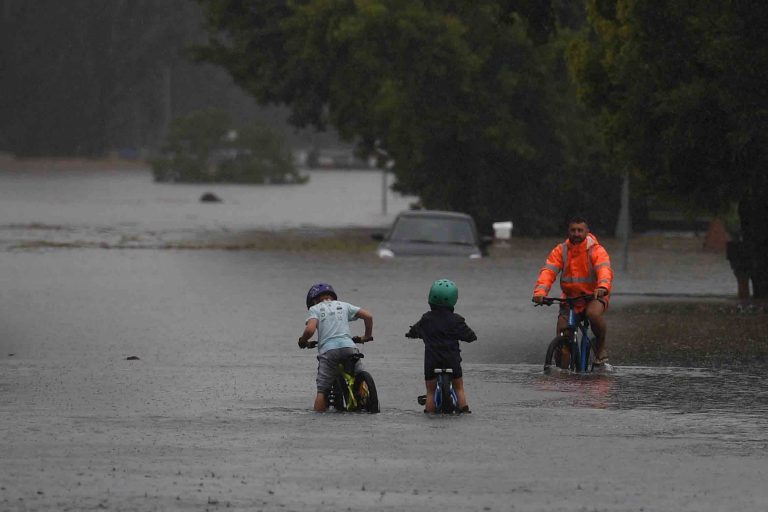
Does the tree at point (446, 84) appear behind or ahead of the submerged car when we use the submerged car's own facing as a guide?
behind

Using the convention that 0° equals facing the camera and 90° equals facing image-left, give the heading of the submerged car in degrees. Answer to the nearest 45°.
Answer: approximately 0°

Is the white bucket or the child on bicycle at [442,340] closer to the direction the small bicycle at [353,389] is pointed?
the white bucket

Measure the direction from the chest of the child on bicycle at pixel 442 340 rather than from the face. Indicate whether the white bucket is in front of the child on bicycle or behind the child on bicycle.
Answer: in front

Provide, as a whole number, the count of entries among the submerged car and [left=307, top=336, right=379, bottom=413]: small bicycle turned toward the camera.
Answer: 1

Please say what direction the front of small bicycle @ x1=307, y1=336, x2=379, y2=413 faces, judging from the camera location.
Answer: facing away from the viewer and to the left of the viewer

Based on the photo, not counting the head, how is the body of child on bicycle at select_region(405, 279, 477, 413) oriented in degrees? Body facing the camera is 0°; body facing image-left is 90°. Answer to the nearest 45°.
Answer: approximately 180°

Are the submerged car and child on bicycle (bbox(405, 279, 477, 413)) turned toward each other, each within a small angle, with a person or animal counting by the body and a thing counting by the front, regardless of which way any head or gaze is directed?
yes

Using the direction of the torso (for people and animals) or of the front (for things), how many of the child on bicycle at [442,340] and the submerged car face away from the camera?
1

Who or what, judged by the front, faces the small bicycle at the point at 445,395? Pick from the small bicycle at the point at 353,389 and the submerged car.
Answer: the submerged car

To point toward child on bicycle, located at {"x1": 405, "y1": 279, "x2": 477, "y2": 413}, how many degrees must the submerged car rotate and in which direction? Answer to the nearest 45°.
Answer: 0° — it already faces them

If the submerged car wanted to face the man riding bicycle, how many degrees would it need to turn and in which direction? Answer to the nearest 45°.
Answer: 0° — it already faces them

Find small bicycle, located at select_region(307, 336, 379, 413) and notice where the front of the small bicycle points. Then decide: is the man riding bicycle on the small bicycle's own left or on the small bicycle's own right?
on the small bicycle's own right

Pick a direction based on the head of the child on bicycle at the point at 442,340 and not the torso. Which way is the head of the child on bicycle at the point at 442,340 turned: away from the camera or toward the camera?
away from the camera

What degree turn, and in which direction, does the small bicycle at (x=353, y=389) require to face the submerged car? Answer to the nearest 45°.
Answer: approximately 45° to its right

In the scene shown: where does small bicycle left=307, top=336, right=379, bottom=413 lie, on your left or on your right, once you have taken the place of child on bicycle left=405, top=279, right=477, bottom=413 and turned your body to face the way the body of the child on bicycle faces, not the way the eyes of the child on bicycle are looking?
on your left
